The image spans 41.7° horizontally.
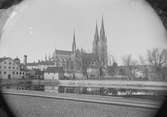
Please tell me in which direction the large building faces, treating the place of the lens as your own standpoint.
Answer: facing away from the viewer and to the right of the viewer

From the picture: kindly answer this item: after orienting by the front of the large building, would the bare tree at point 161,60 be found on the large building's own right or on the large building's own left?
on the large building's own right
